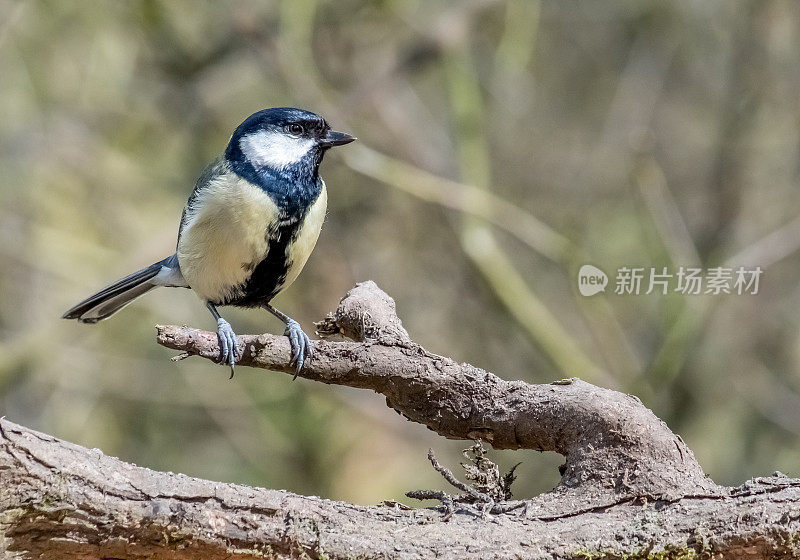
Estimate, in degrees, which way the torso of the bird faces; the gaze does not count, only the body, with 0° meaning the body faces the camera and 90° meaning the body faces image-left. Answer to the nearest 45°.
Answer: approximately 315°
